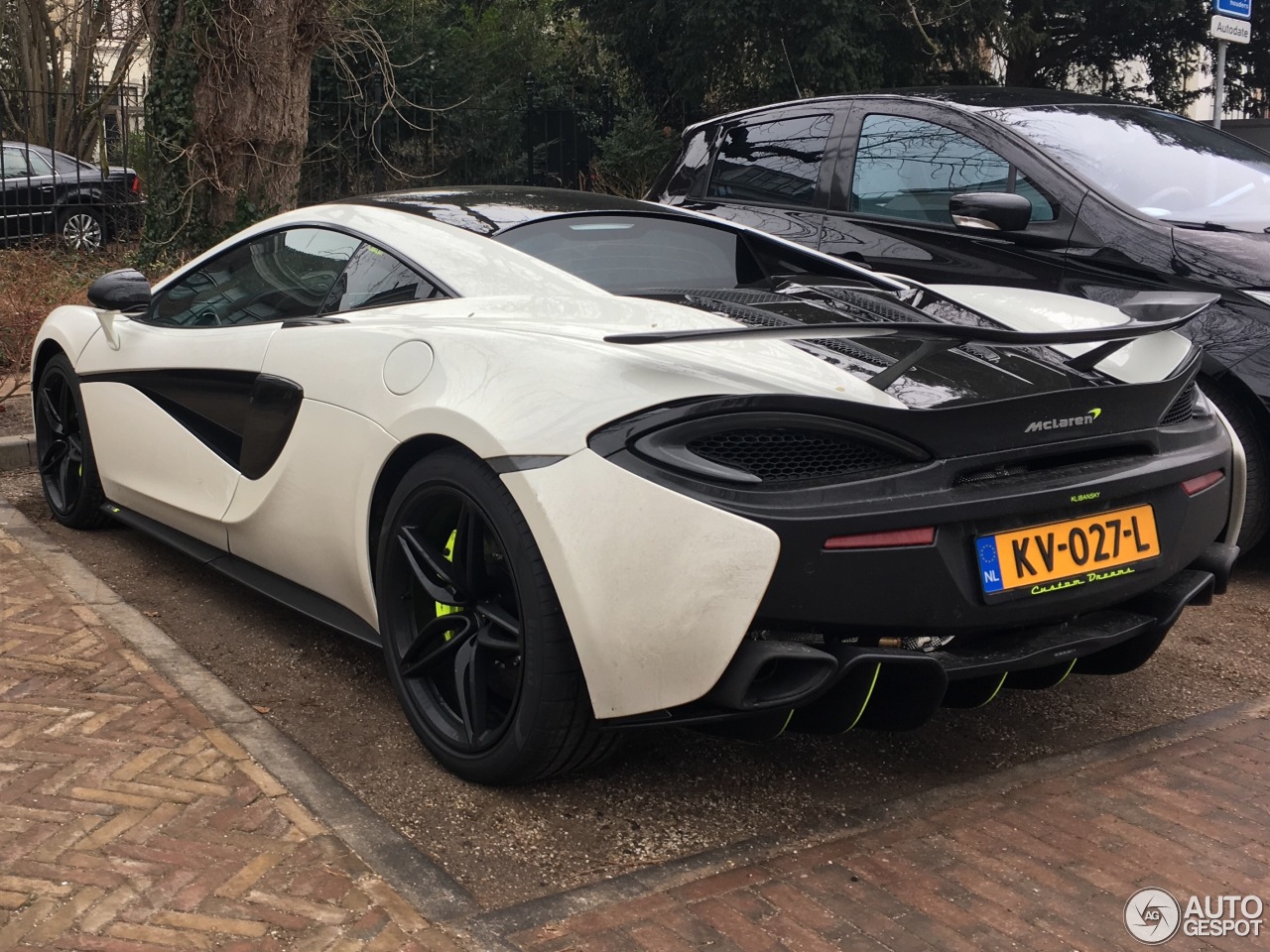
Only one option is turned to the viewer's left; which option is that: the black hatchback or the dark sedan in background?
the dark sedan in background

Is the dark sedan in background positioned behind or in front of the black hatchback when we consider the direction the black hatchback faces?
behind

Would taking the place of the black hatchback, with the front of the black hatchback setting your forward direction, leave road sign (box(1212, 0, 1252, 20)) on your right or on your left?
on your left

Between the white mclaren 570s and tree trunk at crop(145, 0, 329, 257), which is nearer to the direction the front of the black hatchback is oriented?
the white mclaren 570s

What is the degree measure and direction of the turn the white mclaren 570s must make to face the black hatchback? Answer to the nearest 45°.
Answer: approximately 90° to its right

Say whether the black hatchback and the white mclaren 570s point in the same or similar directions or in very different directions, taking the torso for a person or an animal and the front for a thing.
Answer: very different directions

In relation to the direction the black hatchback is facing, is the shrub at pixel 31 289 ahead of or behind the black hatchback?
behind

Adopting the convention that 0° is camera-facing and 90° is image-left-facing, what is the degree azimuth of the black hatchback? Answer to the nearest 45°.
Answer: approximately 315°

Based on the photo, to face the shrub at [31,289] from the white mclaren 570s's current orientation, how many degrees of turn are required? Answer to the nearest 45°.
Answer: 0° — it already faces it

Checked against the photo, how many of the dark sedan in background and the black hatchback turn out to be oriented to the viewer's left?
1

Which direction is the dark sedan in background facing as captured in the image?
to the viewer's left

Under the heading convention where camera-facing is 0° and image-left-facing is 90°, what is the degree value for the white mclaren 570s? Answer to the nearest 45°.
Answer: approximately 135°
